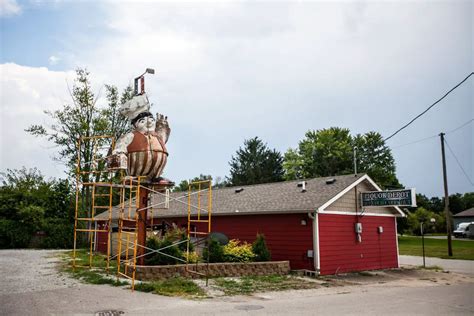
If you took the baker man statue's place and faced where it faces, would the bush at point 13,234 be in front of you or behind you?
behind

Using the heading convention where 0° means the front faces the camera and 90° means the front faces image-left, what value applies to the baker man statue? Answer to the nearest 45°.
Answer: approximately 315°

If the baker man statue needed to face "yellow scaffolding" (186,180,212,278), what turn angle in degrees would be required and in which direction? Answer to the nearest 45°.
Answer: approximately 90° to its left
